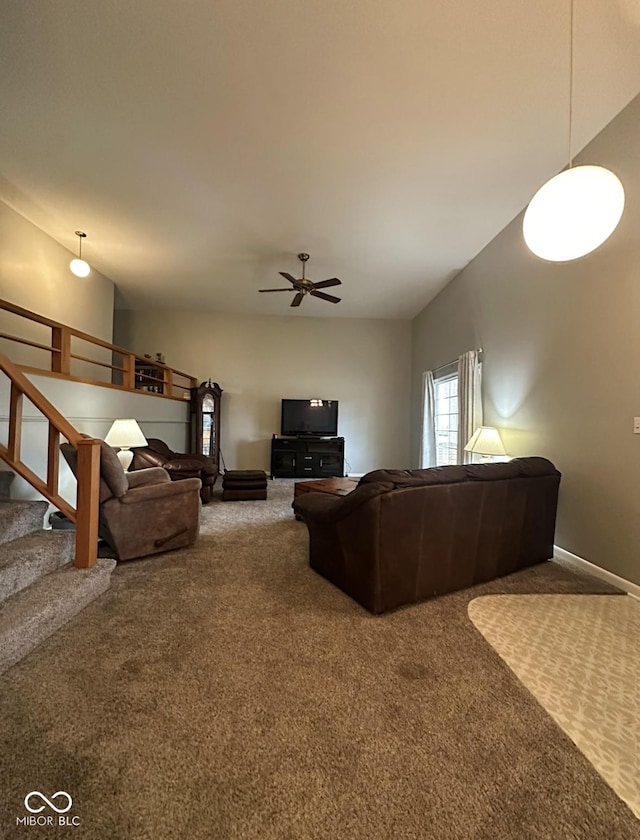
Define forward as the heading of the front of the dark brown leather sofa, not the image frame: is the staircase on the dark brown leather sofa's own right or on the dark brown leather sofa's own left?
on the dark brown leather sofa's own left

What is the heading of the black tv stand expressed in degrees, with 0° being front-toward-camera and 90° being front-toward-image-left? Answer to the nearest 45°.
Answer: approximately 0°

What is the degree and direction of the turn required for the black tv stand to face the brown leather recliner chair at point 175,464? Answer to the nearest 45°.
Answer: approximately 45° to its right

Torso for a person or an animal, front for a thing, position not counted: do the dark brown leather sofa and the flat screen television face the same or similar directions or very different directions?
very different directions

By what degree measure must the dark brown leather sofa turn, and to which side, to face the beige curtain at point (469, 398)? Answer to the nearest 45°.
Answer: approximately 45° to its right

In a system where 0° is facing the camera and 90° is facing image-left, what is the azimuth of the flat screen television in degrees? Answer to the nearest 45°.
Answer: approximately 0°

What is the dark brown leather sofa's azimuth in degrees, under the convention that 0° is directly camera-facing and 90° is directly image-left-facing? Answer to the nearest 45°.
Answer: approximately 135°

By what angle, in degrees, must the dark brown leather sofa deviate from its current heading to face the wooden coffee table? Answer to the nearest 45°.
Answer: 0° — it already faces it

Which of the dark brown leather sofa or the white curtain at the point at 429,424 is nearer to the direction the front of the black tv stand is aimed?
the dark brown leather sofa
